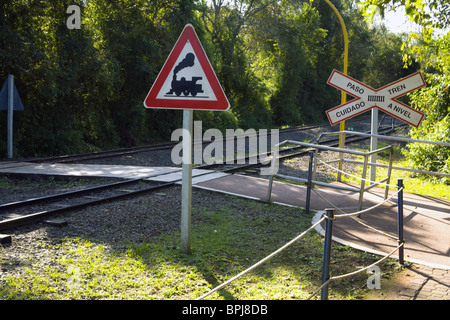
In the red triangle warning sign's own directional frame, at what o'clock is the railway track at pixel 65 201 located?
The railway track is roughly at 5 o'clock from the red triangle warning sign.

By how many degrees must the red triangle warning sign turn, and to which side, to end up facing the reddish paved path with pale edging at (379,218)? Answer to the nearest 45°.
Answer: approximately 135° to its left

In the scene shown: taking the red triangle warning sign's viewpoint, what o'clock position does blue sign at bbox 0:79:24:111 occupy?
The blue sign is roughly at 5 o'clock from the red triangle warning sign.

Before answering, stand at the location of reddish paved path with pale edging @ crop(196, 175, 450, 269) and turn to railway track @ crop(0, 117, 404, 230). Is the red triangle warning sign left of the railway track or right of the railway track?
left

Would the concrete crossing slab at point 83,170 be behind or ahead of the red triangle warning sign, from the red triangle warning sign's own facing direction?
behind

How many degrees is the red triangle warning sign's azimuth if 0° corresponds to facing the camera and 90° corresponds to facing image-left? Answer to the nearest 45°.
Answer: approximately 0°
